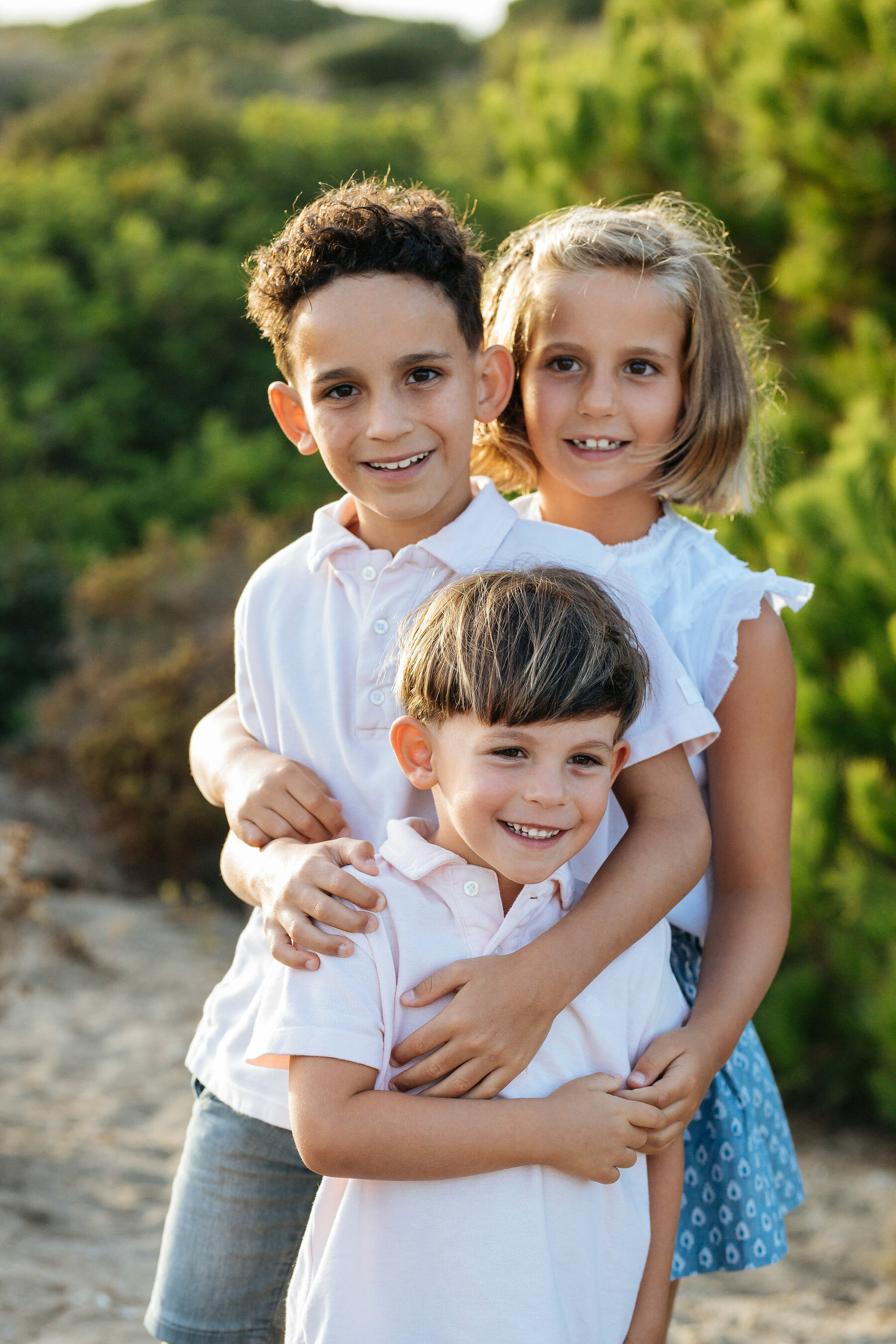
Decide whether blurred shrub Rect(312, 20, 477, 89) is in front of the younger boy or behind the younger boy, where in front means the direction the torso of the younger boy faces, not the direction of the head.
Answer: behind

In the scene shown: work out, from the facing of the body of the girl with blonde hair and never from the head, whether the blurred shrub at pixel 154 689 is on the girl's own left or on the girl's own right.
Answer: on the girl's own right

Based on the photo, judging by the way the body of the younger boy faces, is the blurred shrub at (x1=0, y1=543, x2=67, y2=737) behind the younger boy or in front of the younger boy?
behind

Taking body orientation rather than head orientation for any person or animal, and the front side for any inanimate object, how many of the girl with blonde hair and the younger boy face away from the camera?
0

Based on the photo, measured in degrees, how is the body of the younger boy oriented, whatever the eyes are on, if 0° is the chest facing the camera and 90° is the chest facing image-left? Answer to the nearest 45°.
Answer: approximately 315°

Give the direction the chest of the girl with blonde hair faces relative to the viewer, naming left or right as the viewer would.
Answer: facing the viewer and to the left of the viewer

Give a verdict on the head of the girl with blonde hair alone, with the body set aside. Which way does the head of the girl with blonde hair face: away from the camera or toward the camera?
toward the camera
